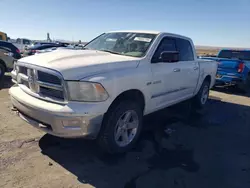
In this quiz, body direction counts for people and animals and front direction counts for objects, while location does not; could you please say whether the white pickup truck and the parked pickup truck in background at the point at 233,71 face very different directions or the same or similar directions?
very different directions

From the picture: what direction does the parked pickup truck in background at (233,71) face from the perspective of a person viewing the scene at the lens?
facing away from the viewer and to the right of the viewer

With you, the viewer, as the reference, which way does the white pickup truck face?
facing the viewer and to the left of the viewer

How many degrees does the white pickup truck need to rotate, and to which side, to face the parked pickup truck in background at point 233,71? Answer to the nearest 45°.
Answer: approximately 180°
